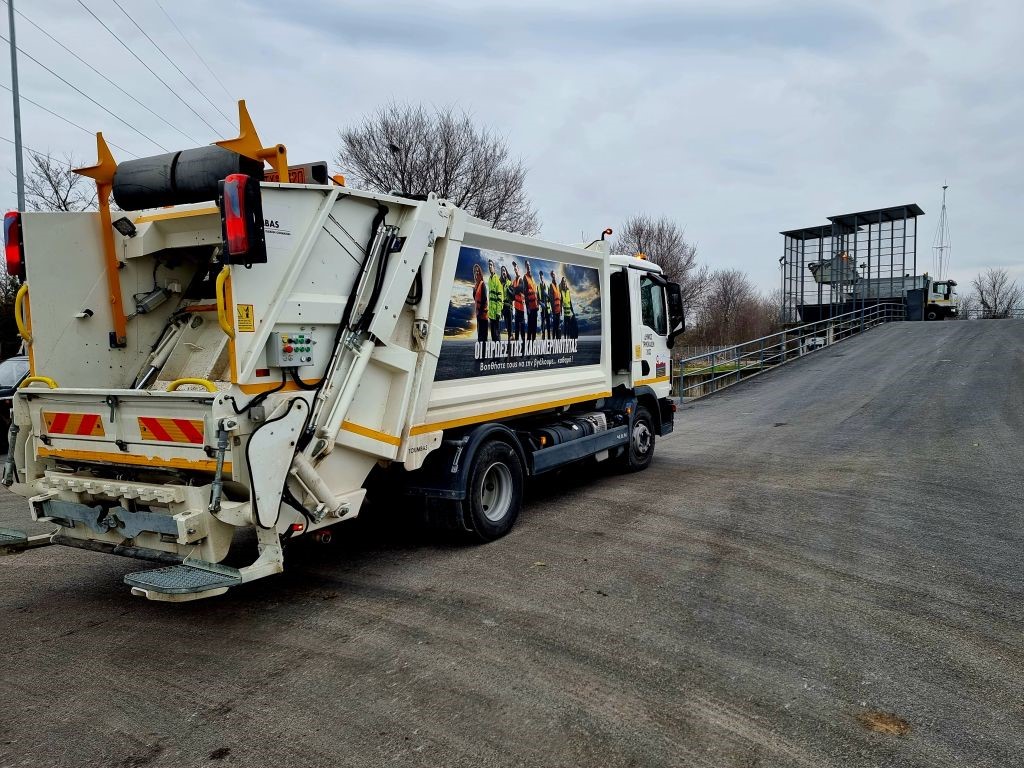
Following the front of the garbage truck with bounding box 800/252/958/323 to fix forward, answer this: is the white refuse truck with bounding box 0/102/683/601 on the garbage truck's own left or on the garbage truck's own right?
on the garbage truck's own right

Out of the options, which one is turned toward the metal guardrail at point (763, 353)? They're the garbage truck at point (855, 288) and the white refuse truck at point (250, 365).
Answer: the white refuse truck

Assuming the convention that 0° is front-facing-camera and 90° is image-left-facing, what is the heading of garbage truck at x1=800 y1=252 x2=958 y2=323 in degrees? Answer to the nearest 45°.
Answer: approximately 270°

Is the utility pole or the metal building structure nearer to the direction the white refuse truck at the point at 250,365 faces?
the metal building structure

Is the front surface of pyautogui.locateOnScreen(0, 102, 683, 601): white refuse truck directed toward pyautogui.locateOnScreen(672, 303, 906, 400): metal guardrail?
yes

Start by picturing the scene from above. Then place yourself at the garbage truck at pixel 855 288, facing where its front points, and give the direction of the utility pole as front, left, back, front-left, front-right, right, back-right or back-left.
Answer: back-right

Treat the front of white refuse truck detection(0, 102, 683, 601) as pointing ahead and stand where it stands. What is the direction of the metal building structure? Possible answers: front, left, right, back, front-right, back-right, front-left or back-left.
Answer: front

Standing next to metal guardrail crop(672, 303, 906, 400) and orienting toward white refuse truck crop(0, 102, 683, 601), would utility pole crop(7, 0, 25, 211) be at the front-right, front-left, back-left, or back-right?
front-right

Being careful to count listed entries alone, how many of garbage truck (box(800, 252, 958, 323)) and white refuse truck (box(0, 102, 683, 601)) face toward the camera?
0

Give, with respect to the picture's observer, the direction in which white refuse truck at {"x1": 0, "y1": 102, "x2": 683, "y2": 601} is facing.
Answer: facing away from the viewer and to the right of the viewer

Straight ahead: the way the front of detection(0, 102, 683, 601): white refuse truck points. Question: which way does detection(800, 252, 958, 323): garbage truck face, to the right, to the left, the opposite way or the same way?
to the right
